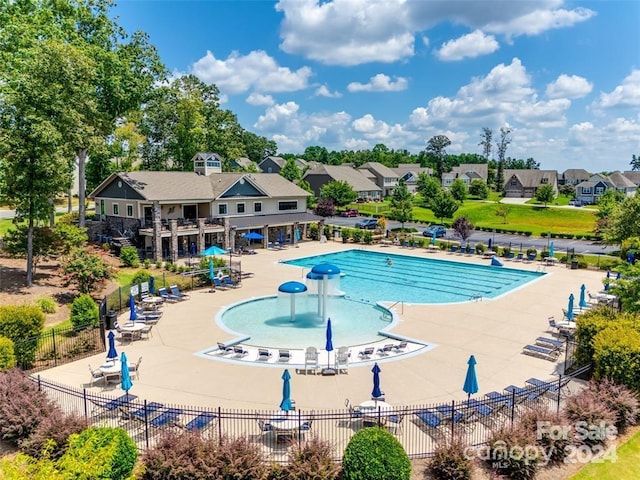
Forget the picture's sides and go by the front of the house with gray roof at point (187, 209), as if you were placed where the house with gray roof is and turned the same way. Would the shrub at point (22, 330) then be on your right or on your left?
on your right

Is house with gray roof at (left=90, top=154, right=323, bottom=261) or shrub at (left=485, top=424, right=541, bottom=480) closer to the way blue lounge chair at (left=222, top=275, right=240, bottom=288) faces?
the shrub

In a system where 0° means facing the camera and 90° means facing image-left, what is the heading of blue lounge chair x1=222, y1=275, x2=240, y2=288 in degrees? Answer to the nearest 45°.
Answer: approximately 315°

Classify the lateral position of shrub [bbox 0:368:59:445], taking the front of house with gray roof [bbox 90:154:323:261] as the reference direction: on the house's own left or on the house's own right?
on the house's own right

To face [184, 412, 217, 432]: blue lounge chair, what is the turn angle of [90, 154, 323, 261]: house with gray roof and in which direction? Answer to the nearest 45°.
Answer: approximately 45° to its right

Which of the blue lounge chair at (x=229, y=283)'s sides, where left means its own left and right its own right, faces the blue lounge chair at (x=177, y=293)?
right

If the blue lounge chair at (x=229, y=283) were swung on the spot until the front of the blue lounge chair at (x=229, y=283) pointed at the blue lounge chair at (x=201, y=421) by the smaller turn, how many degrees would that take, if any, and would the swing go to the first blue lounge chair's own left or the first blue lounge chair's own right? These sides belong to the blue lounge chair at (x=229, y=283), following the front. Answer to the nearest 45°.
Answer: approximately 45° to the first blue lounge chair's own right

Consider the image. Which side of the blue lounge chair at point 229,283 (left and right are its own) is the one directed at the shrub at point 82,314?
right

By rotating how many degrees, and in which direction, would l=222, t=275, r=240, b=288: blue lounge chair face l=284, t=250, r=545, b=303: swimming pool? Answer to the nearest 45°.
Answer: approximately 45° to its left
